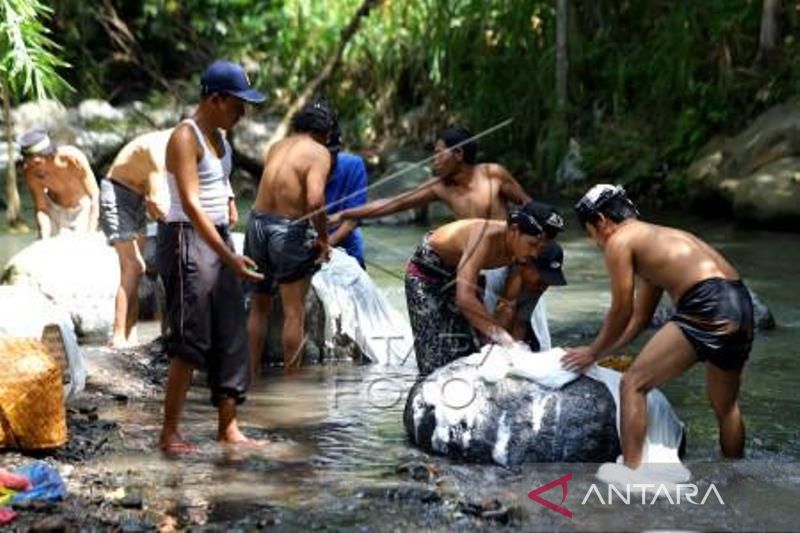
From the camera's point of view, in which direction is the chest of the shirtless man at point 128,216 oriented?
to the viewer's right

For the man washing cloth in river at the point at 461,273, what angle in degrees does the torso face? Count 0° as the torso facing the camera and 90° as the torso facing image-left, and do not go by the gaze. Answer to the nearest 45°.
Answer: approximately 270°

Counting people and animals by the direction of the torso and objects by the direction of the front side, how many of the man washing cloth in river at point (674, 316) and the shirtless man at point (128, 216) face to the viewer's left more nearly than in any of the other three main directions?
1

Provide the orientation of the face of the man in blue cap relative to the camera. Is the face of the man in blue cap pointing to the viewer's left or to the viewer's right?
to the viewer's right

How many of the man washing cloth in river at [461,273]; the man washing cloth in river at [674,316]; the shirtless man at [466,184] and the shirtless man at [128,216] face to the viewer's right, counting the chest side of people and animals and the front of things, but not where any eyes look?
2

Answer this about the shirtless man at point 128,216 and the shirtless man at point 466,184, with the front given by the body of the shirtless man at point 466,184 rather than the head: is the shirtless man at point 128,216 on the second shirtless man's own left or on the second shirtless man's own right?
on the second shirtless man's own right

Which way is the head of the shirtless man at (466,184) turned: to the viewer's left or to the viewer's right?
to the viewer's left

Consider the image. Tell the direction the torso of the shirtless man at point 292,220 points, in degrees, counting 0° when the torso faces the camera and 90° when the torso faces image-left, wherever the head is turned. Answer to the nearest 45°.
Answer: approximately 225°

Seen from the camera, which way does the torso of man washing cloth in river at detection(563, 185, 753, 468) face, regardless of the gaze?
to the viewer's left
